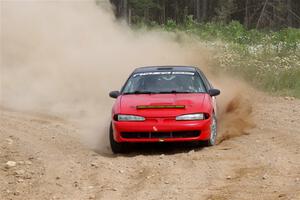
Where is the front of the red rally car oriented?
toward the camera
